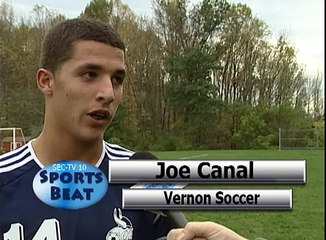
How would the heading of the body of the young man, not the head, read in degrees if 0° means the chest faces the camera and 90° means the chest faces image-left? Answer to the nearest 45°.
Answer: approximately 315°

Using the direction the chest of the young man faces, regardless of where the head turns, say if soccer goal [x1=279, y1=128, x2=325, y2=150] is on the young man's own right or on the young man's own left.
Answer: on the young man's own left
